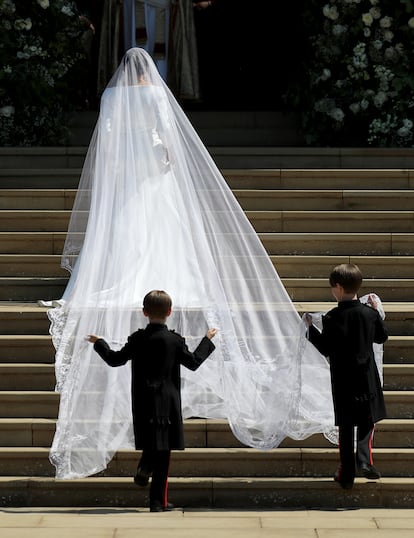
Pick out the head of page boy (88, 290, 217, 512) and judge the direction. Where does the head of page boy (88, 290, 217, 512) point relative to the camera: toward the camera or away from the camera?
away from the camera

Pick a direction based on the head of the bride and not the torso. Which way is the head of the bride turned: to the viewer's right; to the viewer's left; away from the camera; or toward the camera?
away from the camera

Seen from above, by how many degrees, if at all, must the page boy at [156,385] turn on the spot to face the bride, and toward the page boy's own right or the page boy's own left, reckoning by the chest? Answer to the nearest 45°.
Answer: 0° — they already face them

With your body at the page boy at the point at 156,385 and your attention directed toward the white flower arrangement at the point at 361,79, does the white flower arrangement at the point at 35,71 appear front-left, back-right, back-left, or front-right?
front-left

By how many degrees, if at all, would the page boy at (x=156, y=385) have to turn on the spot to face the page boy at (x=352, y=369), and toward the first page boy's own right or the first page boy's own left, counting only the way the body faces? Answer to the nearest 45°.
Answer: approximately 90° to the first page boy's own right

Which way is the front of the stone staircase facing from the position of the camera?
facing the viewer

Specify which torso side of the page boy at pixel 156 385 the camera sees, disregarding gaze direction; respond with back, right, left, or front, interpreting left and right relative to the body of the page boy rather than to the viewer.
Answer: back
